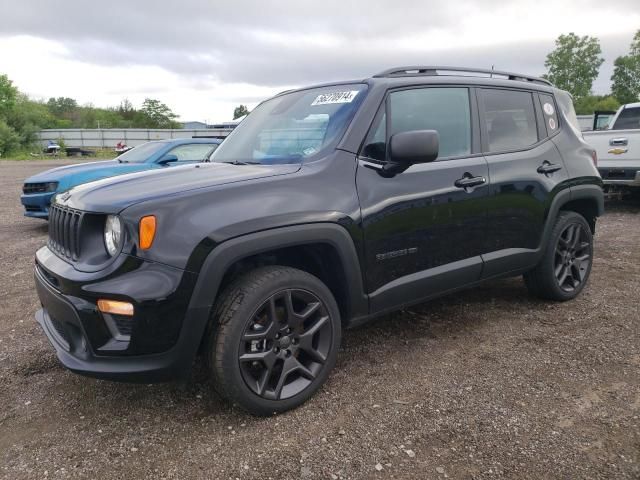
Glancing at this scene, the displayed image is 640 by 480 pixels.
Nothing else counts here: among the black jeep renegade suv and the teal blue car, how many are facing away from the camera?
0

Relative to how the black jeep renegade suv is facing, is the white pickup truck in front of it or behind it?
behind

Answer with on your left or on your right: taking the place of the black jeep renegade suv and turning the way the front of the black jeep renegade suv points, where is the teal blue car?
on your right

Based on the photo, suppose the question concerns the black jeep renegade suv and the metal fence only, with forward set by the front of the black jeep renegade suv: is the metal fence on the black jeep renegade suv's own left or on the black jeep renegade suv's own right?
on the black jeep renegade suv's own right

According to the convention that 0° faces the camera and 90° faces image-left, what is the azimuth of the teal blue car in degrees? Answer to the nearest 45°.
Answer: approximately 45°

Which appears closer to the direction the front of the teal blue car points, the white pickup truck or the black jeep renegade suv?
the black jeep renegade suv
